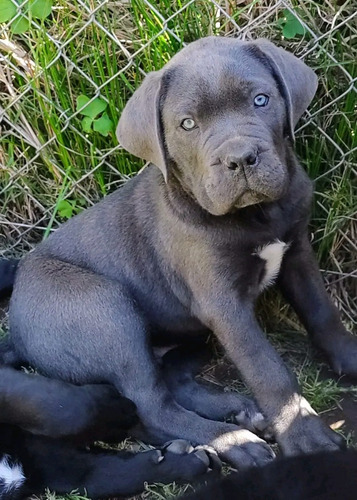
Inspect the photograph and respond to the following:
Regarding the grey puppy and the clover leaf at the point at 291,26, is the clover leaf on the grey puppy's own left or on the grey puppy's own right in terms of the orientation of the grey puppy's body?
on the grey puppy's own left

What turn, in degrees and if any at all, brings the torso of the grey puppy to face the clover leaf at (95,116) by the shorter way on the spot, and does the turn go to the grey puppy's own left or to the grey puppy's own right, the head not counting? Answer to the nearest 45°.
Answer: approximately 135° to the grey puppy's own left

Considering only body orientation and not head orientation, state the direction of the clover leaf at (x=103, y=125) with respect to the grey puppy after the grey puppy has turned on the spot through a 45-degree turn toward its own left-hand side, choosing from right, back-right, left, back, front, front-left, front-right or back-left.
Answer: left
